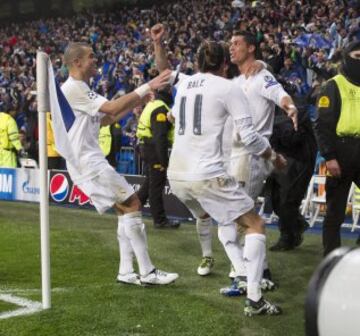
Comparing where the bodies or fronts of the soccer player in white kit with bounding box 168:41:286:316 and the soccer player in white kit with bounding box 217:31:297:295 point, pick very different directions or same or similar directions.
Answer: very different directions

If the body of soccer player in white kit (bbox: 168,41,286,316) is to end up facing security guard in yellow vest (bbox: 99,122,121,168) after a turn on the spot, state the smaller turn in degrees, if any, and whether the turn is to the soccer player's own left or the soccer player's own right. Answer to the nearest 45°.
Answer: approximately 45° to the soccer player's own left

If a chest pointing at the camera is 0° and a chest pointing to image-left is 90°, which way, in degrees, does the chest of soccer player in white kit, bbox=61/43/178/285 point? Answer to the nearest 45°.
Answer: approximately 270°

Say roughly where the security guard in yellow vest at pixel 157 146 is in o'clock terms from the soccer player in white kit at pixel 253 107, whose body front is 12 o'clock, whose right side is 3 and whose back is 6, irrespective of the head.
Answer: The security guard in yellow vest is roughly at 4 o'clock from the soccer player in white kit.

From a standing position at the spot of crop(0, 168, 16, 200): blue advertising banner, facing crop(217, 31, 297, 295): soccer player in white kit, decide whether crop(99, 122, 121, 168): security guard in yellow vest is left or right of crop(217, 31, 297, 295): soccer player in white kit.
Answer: left

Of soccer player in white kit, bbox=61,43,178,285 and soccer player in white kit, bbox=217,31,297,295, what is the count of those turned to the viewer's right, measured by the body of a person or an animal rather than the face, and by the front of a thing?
1

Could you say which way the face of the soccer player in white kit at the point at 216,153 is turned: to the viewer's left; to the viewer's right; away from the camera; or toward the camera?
away from the camera

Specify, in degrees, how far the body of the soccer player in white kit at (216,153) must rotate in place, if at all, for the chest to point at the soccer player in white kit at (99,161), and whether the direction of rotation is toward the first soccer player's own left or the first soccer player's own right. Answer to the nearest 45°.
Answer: approximately 90° to the first soccer player's own left

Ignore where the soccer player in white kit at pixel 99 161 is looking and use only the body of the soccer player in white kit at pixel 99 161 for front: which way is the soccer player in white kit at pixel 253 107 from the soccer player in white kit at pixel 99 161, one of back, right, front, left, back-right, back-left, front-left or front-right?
front
